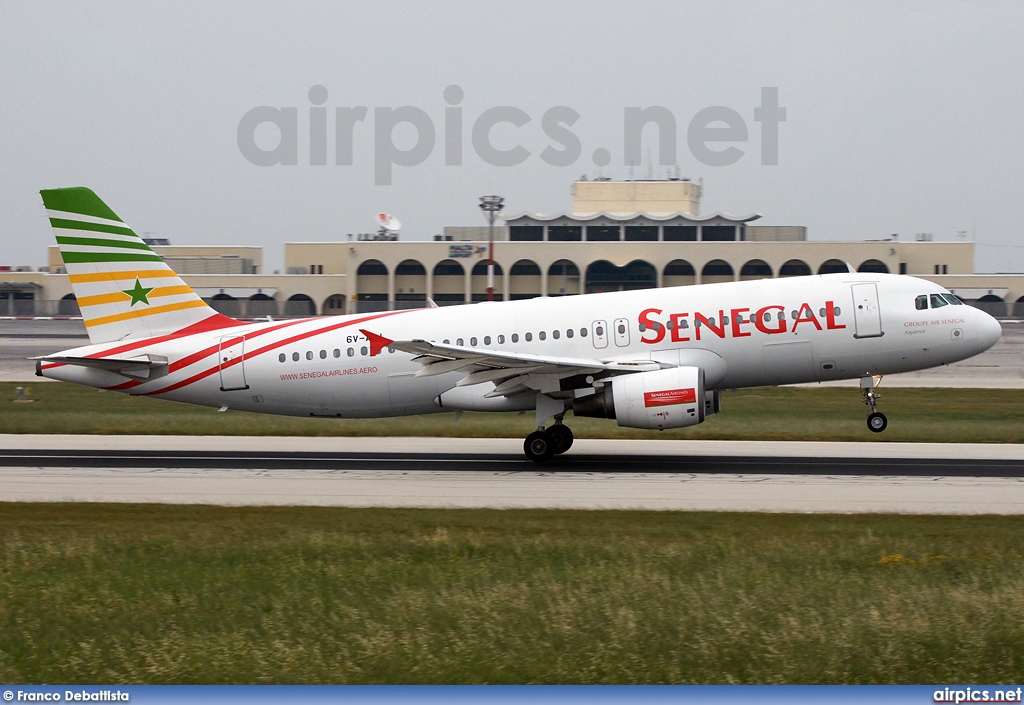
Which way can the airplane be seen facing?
to the viewer's right
